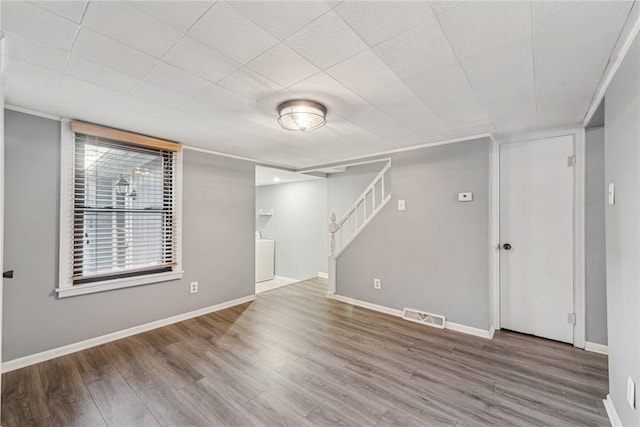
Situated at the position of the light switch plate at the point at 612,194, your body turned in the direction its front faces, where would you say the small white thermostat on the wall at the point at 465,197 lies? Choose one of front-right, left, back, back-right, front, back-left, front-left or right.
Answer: front-right

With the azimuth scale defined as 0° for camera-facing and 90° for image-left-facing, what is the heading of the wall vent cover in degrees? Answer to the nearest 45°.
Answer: approximately 45°

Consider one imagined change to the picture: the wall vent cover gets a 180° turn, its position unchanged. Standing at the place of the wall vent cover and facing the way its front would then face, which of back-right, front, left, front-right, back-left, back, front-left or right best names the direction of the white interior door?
front-right

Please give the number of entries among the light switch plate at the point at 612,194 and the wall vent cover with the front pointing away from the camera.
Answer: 0

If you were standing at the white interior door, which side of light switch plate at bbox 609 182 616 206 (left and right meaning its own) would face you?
right

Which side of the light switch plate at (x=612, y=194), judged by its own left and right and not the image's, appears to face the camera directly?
left

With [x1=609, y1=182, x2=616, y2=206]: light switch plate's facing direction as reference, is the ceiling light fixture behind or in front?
in front

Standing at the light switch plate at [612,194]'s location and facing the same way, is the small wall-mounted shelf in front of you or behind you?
in front

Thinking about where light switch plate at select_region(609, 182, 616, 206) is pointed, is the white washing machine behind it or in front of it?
in front

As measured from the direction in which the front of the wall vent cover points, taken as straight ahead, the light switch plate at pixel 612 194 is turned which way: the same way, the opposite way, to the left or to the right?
to the right
